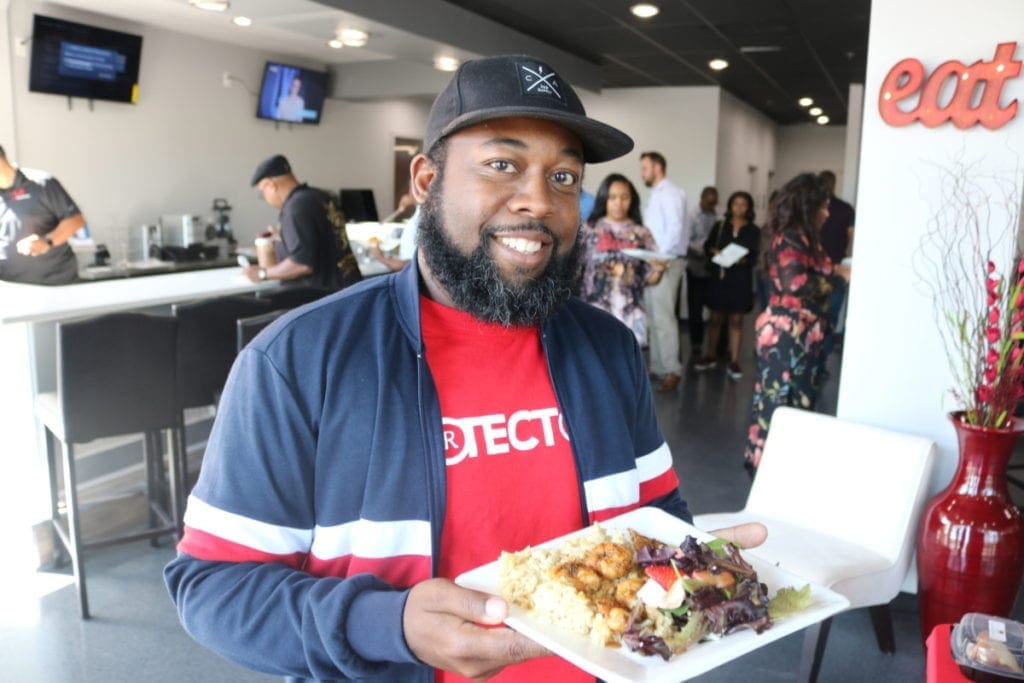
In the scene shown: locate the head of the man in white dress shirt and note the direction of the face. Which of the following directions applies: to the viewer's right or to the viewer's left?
to the viewer's left

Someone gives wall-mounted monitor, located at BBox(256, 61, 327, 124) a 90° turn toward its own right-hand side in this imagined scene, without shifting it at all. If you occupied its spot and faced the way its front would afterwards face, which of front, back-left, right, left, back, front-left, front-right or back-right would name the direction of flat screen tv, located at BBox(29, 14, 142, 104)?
front

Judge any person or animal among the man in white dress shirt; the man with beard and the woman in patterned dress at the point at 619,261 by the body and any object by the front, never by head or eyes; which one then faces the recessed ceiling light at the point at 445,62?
the man in white dress shirt

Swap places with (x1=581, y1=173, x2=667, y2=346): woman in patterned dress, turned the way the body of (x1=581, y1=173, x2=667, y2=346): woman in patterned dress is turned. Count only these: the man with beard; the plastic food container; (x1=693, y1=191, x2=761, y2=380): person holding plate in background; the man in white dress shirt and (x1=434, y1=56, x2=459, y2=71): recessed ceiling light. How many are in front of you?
2

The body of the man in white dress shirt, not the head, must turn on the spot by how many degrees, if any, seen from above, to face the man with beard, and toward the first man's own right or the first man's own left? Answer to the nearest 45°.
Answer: approximately 90° to the first man's own left

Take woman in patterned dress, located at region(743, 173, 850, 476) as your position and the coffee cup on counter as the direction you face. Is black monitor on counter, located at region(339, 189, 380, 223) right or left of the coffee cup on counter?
right

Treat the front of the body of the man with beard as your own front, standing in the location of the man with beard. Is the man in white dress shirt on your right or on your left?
on your left
